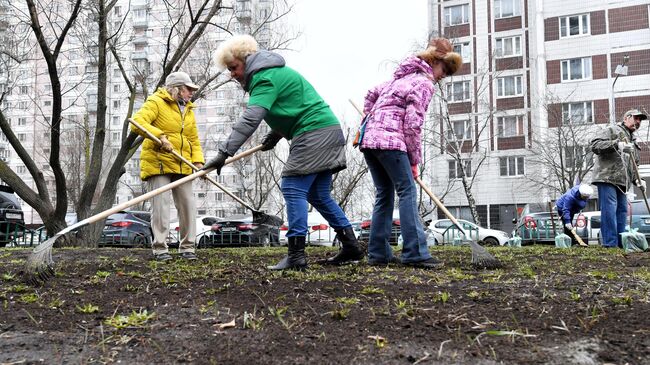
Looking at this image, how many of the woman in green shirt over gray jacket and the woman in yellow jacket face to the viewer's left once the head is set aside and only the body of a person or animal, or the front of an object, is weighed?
1

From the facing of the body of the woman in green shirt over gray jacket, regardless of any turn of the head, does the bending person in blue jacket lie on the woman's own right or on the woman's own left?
on the woman's own right

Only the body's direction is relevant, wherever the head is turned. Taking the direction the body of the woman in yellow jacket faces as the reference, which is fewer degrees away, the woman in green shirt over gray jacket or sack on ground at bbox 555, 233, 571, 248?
the woman in green shirt over gray jacket

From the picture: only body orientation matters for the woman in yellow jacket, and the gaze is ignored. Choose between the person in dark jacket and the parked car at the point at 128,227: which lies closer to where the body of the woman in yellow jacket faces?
the person in dark jacket

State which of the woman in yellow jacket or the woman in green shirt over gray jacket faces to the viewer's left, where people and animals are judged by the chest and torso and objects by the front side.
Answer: the woman in green shirt over gray jacket

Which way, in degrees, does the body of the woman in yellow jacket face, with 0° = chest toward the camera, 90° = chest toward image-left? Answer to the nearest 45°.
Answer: approximately 315°

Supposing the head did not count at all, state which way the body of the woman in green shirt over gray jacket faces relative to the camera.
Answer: to the viewer's left

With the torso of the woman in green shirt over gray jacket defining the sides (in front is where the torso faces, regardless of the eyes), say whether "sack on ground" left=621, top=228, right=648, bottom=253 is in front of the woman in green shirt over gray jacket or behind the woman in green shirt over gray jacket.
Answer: behind

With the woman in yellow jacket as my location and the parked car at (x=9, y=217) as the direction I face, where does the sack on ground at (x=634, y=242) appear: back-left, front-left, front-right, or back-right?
back-right

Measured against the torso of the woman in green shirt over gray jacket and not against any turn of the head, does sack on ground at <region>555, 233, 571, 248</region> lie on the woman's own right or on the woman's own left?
on the woman's own right

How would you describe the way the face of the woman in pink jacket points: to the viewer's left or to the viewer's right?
to the viewer's right

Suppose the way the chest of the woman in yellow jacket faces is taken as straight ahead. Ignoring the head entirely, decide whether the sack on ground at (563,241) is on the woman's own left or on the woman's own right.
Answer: on the woman's own left

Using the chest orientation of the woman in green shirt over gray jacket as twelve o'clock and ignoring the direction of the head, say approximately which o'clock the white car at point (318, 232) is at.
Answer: The white car is roughly at 3 o'clock from the woman in green shirt over gray jacket.
